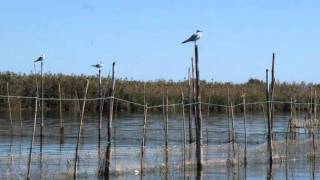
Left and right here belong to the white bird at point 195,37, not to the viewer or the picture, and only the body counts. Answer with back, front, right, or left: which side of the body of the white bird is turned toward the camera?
right
